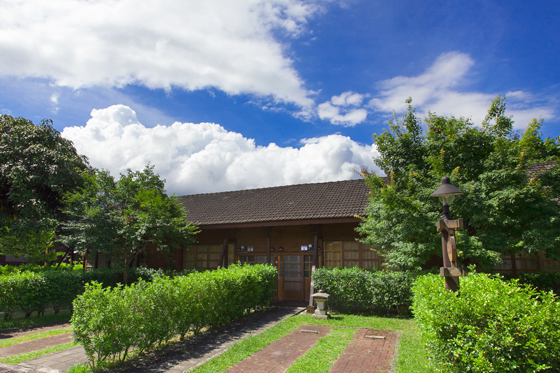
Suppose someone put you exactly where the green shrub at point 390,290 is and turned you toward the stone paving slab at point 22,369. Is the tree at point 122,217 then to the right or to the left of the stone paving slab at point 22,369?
right

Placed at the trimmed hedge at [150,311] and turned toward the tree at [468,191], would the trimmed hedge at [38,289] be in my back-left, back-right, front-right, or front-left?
back-left

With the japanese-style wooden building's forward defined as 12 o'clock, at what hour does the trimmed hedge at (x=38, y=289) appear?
The trimmed hedge is roughly at 2 o'clock from the japanese-style wooden building.

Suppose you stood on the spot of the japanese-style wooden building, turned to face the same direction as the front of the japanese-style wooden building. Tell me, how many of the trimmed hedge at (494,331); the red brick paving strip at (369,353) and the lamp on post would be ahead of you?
3

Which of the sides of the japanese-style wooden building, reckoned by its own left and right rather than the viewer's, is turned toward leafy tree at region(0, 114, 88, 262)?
right

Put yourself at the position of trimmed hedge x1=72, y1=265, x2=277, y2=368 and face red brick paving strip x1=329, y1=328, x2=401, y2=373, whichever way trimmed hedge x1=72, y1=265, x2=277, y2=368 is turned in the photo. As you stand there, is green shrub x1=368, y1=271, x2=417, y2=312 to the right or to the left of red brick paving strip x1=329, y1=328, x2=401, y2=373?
left

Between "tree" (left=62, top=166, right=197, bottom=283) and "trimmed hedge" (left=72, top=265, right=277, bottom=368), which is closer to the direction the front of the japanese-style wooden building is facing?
the trimmed hedge

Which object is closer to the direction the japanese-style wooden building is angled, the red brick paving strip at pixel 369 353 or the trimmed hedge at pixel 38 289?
the red brick paving strip

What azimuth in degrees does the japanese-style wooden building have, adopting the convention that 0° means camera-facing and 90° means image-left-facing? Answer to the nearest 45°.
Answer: approximately 0°

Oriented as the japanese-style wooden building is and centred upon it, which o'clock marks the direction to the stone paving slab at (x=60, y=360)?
The stone paving slab is roughly at 1 o'clock from the japanese-style wooden building.

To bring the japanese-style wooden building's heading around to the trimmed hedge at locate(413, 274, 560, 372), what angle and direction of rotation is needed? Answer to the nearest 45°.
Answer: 0° — it already faces it
